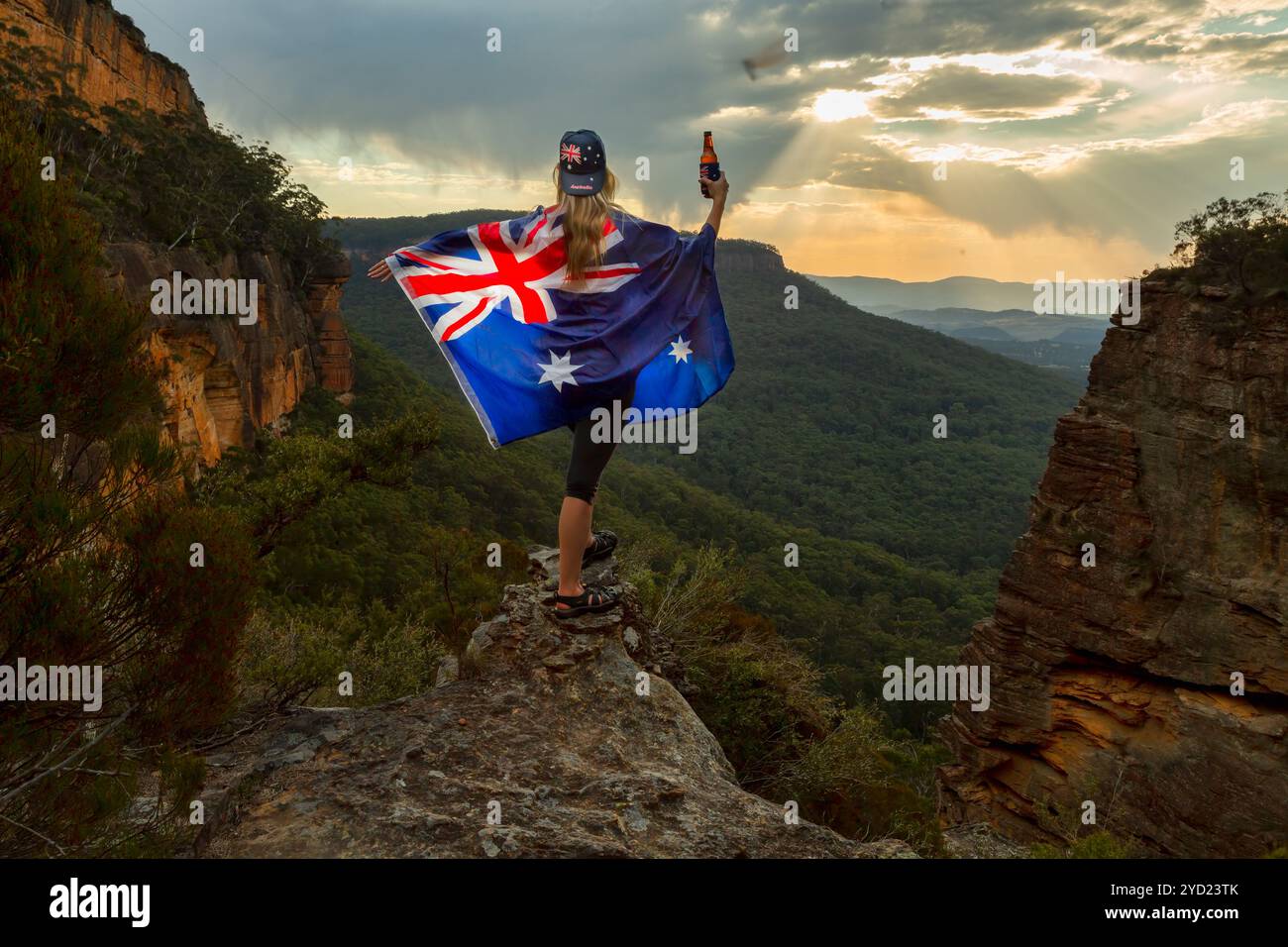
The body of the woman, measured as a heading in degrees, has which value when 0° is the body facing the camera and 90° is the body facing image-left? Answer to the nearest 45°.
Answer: approximately 225°

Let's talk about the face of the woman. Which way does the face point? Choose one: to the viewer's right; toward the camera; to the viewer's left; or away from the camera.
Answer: away from the camera

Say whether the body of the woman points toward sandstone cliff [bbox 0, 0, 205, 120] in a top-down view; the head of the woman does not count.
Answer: no

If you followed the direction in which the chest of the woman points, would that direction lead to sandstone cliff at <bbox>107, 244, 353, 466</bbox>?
no
